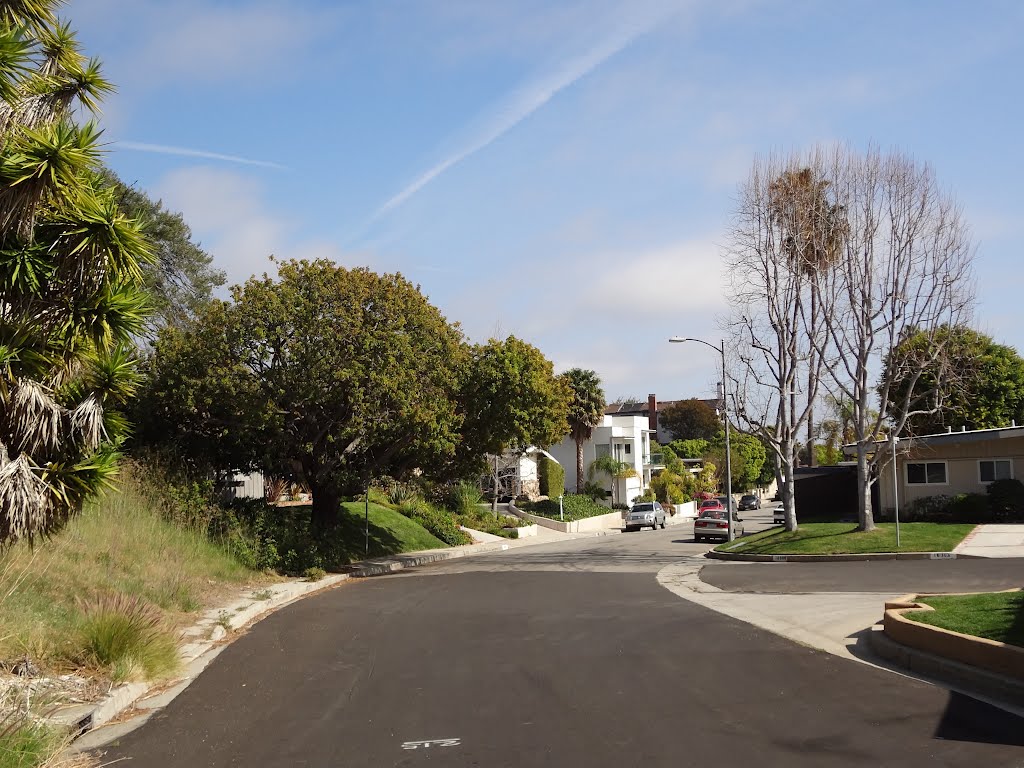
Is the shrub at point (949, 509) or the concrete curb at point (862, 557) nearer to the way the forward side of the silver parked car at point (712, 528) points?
the shrub

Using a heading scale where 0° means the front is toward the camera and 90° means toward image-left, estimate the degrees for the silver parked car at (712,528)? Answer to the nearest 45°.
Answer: approximately 225°

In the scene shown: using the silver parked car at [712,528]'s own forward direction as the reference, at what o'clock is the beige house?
The beige house is roughly at 2 o'clock from the silver parked car.

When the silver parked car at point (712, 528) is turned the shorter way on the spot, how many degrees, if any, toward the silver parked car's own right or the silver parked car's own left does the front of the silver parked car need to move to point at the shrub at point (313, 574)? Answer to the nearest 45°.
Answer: approximately 180°

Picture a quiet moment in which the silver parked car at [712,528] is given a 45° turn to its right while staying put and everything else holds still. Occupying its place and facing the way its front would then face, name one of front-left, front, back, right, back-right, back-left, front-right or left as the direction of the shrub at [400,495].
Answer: back

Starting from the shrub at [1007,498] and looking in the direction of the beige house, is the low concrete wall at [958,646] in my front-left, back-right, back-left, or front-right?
back-left

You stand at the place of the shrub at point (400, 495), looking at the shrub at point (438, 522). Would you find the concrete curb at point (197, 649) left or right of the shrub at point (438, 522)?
right

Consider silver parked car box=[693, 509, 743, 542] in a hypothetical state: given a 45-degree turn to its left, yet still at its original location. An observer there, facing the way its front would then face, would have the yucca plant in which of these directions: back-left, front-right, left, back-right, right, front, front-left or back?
back

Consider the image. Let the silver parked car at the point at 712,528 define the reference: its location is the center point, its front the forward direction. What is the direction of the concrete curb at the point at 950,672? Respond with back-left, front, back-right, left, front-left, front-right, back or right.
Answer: back-right

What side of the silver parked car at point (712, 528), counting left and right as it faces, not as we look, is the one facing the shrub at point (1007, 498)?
right

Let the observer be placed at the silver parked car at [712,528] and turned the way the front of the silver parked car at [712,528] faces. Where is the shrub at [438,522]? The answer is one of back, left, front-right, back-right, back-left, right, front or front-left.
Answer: back-left

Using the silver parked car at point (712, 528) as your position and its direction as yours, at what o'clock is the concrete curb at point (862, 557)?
The concrete curb is roughly at 4 o'clock from the silver parked car.

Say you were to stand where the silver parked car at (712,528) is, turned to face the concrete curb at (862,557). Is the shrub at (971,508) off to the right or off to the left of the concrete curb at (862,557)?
left
